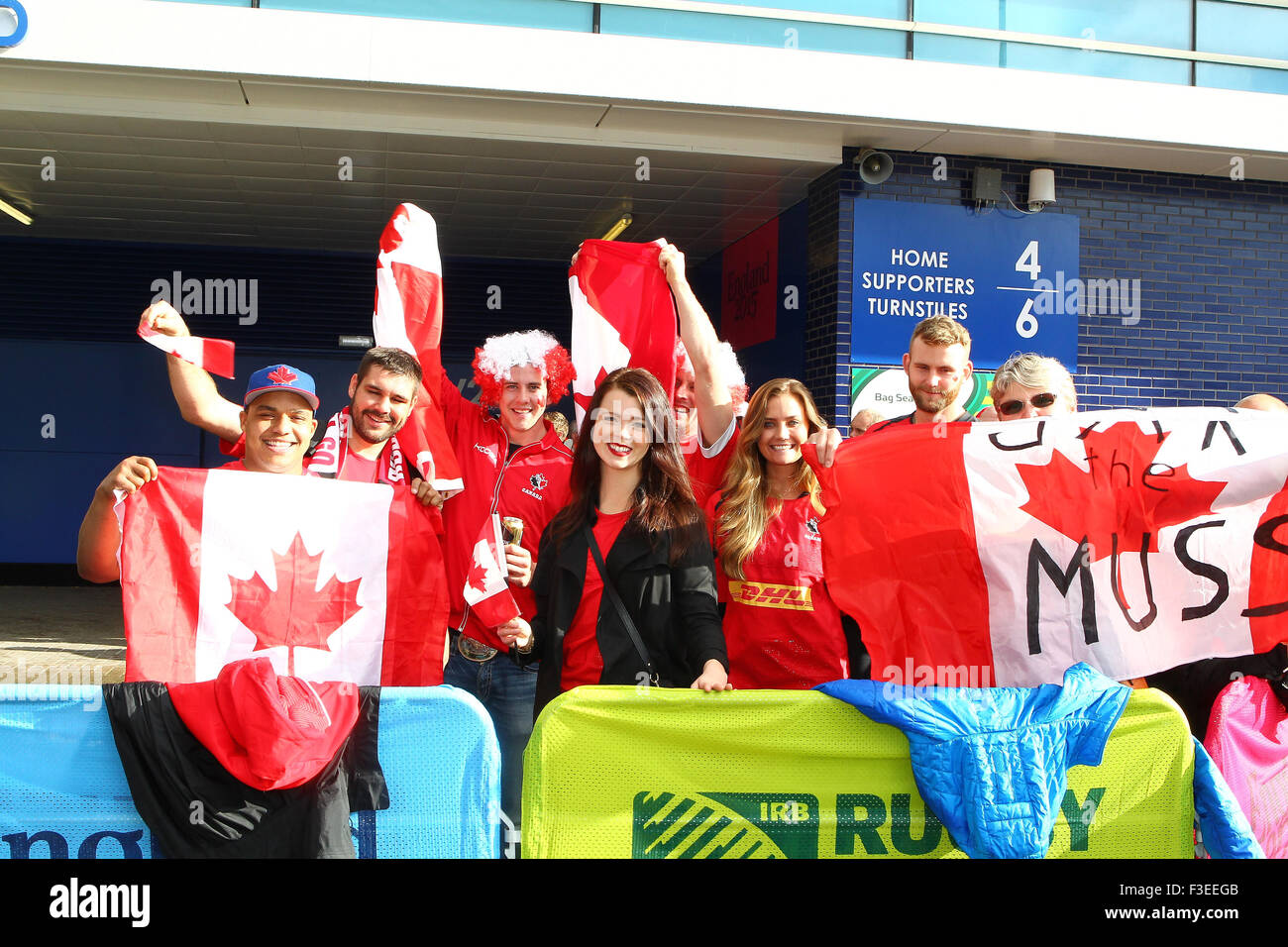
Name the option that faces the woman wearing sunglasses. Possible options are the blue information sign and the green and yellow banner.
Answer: the blue information sign

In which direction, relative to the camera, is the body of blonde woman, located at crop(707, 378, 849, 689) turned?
toward the camera

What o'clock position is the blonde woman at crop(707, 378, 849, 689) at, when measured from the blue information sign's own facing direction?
The blonde woman is roughly at 12 o'clock from the blue information sign.

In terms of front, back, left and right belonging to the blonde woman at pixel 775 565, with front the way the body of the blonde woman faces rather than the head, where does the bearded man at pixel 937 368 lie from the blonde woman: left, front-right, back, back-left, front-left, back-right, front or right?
back-left

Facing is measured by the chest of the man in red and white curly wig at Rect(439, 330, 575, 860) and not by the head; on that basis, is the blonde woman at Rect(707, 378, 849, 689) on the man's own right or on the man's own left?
on the man's own left

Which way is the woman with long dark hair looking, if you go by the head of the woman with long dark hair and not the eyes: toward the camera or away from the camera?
toward the camera

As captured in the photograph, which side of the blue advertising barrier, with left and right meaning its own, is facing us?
front

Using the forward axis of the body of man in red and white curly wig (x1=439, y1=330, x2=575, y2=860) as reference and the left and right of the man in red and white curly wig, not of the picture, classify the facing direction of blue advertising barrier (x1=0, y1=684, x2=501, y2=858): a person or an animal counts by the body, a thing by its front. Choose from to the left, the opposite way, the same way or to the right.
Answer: the same way

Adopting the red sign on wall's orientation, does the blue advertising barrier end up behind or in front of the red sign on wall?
in front

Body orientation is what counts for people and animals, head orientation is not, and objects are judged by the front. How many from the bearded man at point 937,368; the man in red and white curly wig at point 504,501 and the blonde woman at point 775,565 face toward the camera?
3

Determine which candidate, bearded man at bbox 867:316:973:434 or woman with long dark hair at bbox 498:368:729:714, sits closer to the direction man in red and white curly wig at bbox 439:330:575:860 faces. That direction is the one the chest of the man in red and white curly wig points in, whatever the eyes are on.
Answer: the woman with long dark hair

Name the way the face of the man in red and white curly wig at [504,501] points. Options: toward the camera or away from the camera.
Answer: toward the camera

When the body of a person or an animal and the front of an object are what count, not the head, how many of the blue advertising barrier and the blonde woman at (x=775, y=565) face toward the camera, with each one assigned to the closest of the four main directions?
2

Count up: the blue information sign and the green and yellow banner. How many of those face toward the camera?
2
